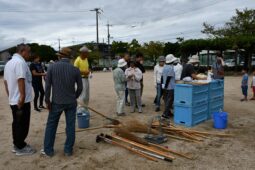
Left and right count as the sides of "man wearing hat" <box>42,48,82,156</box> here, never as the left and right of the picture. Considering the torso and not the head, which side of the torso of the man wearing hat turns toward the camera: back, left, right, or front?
back

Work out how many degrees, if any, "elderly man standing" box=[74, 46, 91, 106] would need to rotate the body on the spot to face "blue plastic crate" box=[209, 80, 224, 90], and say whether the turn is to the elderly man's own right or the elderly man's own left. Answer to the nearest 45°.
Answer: approximately 45° to the elderly man's own left

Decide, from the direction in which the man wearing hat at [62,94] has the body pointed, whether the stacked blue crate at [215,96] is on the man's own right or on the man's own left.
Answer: on the man's own right

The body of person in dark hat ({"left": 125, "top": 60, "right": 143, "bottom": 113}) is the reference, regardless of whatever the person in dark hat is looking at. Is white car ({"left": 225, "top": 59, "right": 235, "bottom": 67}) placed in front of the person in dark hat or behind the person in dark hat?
behind

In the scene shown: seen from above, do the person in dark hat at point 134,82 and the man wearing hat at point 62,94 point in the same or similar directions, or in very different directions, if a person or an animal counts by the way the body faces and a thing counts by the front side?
very different directions

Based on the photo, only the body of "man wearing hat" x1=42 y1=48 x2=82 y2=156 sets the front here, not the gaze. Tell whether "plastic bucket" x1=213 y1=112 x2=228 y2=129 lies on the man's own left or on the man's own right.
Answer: on the man's own right

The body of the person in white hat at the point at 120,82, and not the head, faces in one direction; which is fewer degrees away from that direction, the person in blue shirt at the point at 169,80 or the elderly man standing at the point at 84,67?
the person in blue shirt
